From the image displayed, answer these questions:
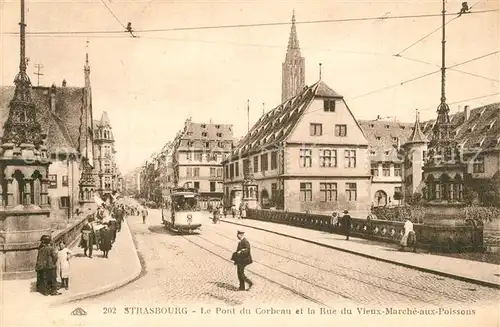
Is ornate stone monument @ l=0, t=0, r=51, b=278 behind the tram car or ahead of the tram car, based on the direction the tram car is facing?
ahead

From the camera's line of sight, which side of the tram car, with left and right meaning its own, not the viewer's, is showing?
front

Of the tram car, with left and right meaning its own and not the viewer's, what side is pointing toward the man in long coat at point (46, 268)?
front

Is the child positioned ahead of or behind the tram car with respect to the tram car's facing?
ahead

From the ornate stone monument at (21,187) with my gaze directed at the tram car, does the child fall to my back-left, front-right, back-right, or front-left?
back-right
